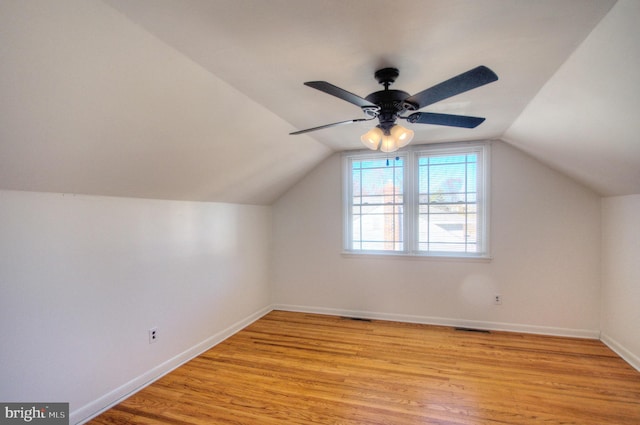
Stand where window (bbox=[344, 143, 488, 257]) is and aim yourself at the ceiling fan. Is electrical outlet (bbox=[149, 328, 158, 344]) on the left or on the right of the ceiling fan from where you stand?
right

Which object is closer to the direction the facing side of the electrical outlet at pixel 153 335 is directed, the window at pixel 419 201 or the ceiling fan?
the ceiling fan

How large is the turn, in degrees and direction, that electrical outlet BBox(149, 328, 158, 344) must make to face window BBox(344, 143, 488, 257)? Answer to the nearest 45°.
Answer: approximately 45° to its left

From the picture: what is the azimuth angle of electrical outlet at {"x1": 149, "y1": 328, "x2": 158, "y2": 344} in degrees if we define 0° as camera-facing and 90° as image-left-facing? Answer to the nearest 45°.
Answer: approximately 315°

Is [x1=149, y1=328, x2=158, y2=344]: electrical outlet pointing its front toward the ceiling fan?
yes
